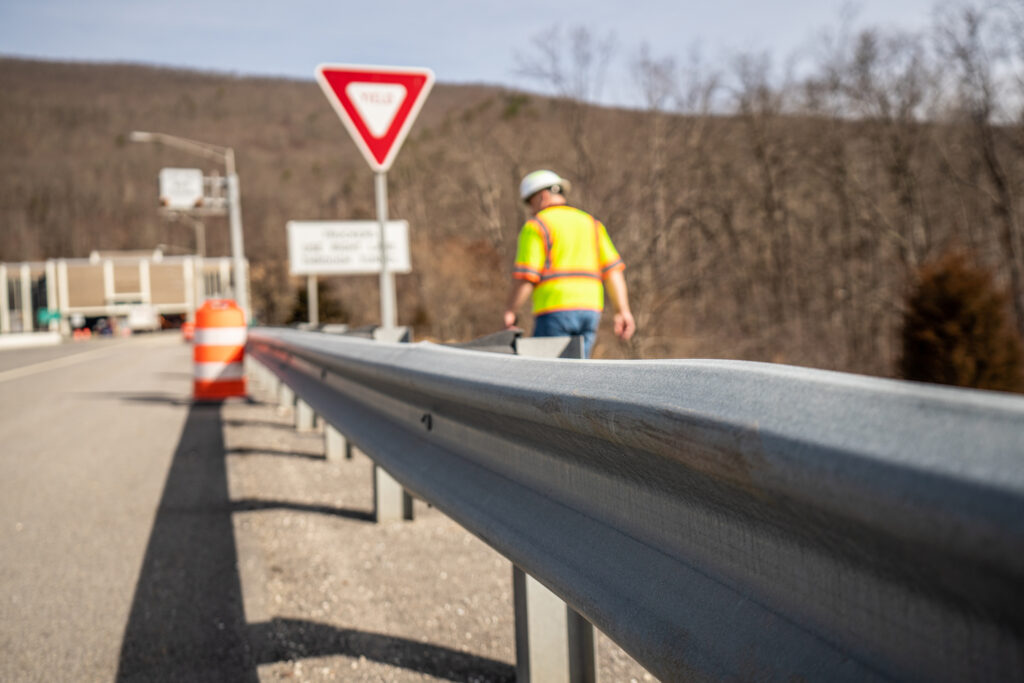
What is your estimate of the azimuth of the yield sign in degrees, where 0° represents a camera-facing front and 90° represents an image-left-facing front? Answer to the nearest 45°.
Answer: approximately 0°

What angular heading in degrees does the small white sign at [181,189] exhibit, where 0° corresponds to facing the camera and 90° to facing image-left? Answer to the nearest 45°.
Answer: approximately 0°

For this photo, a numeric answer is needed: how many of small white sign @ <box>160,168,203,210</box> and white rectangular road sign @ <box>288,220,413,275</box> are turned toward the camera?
2

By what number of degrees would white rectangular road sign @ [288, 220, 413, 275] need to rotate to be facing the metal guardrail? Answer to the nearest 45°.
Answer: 0° — it already faces it

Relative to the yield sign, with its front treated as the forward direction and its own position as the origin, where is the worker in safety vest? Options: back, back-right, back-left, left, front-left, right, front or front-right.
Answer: front-left

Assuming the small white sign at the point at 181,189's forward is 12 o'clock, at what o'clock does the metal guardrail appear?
The metal guardrail is roughly at 12 o'clock from the small white sign.
